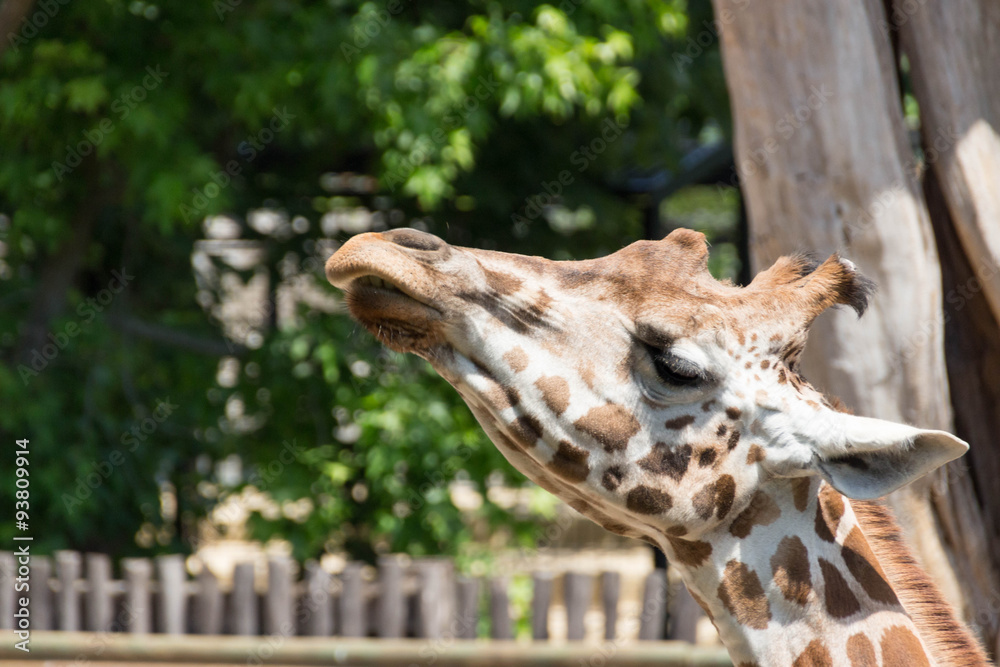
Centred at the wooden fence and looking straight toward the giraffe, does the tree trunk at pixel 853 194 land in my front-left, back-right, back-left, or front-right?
front-left

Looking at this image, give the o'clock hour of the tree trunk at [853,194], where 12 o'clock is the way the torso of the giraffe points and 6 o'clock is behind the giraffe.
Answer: The tree trunk is roughly at 4 o'clock from the giraffe.

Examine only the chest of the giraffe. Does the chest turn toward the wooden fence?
no

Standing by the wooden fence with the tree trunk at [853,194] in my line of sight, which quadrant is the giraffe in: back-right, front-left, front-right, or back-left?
front-right

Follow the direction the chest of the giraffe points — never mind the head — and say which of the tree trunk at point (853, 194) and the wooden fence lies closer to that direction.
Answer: the wooden fence

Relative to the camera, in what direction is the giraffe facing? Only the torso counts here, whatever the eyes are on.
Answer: to the viewer's left
